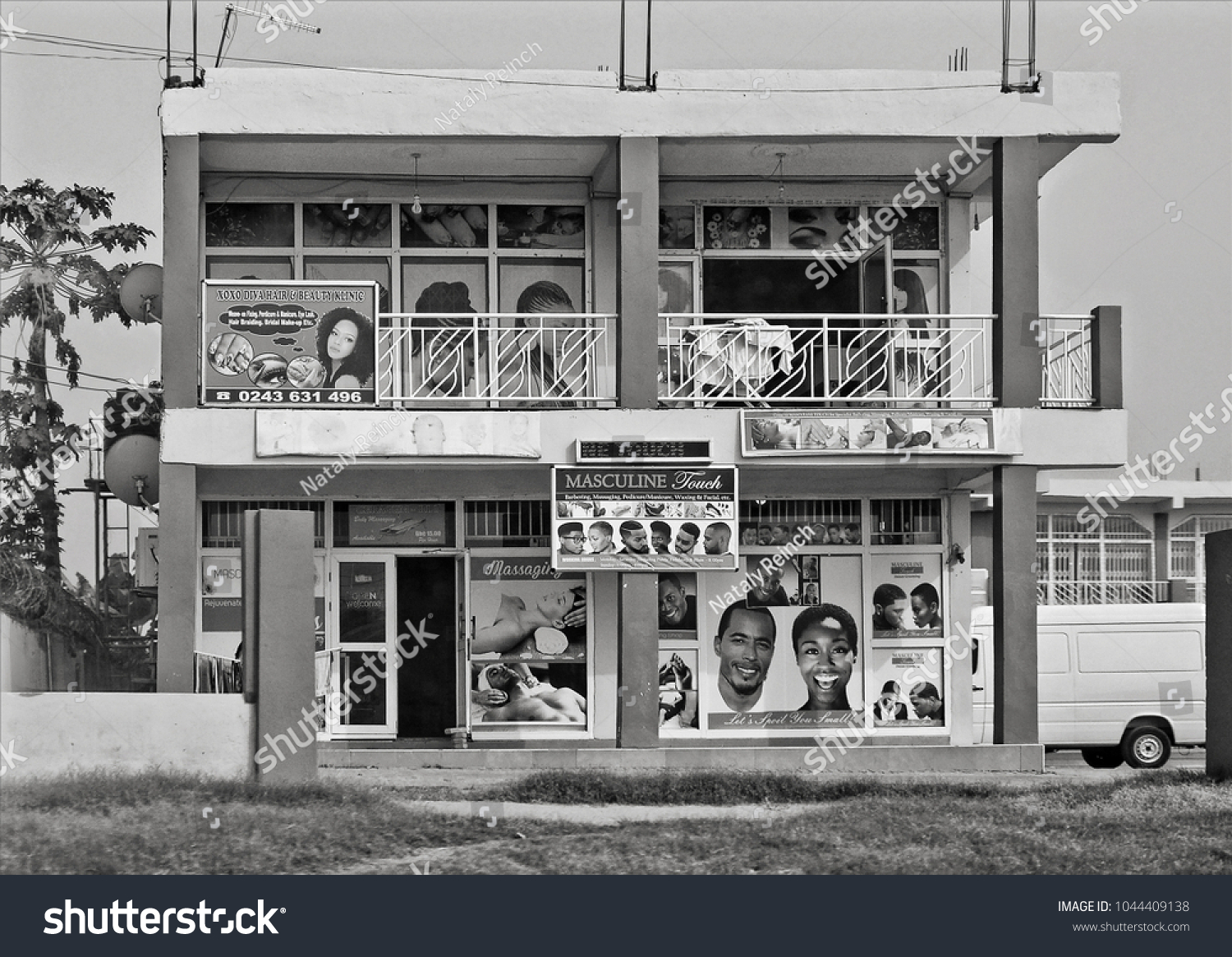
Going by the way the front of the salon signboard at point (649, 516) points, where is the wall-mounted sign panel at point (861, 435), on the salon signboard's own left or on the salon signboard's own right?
on the salon signboard's own left

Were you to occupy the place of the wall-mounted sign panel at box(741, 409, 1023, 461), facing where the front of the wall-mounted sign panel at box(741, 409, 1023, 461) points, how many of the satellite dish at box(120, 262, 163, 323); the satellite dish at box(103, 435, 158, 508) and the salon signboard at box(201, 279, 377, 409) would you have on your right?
3

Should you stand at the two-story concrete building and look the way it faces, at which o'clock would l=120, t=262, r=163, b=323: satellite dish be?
The satellite dish is roughly at 3 o'clock from the two-story concrete building.

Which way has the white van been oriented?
to the viewer's left

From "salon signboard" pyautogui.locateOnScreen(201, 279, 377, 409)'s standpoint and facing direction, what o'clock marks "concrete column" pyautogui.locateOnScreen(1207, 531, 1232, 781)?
The concrete column is roughly at 10 o'clock from the salon signboard.

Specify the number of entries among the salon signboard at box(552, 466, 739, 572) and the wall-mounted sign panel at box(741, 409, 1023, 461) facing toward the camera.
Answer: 2

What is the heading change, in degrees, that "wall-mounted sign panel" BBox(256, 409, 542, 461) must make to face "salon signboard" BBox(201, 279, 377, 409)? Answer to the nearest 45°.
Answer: approximately 90° to its right

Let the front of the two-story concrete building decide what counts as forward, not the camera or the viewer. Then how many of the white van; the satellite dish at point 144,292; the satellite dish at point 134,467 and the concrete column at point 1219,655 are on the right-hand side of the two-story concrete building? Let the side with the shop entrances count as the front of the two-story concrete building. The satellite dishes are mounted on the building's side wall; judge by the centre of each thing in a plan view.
2

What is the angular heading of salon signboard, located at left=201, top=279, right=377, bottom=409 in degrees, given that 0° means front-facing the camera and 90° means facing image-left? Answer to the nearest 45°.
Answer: approximately 0°

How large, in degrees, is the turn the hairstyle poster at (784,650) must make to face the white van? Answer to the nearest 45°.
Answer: approximately 90° to its left

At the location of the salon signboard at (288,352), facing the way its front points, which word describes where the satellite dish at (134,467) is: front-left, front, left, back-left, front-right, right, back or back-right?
back-right
